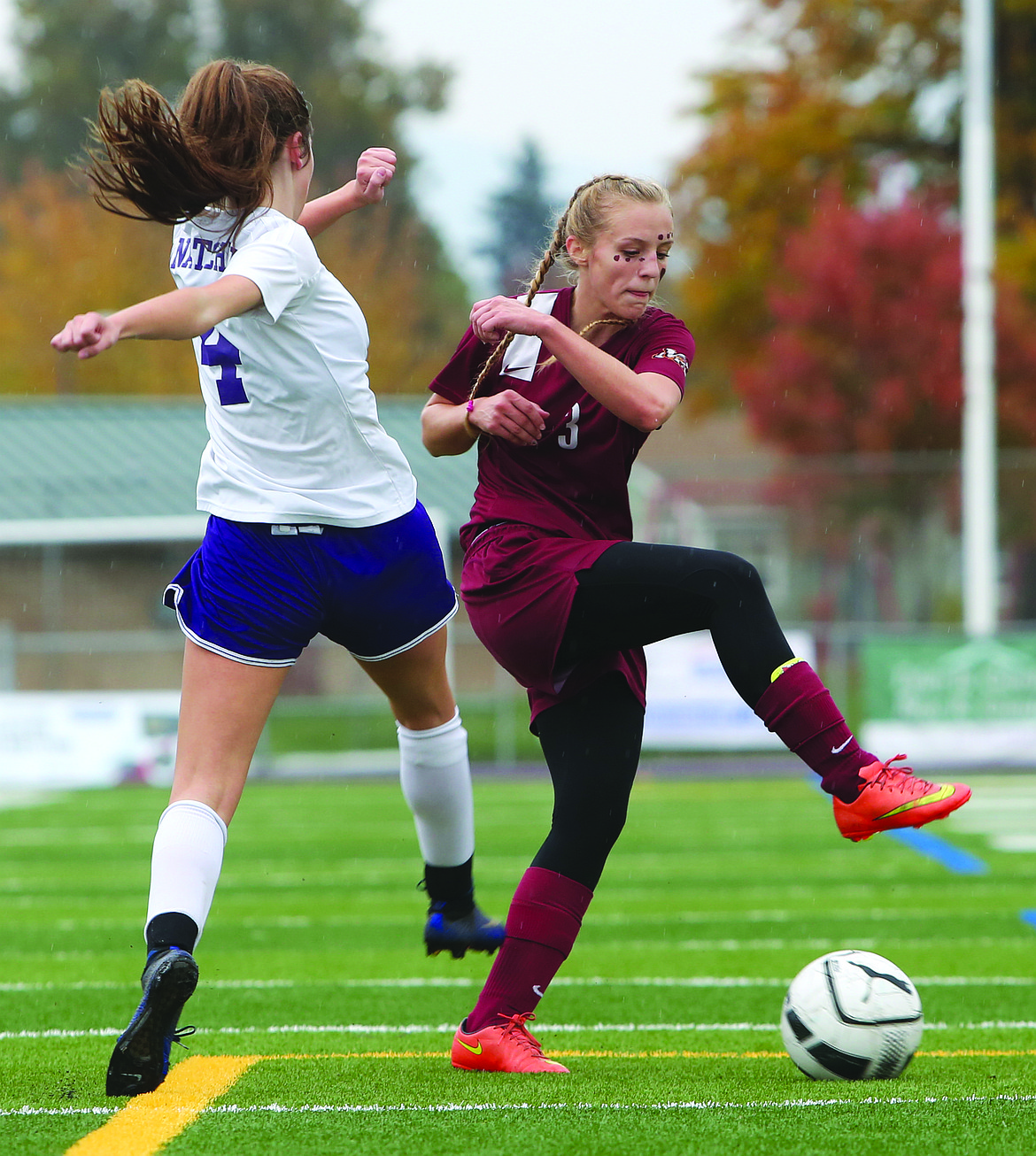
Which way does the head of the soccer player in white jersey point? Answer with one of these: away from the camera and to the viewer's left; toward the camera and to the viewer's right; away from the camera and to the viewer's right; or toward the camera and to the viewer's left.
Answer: away from the camera and to the viewer's right

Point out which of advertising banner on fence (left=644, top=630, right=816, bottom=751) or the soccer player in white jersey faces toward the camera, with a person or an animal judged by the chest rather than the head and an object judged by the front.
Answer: the advertising banner on fence

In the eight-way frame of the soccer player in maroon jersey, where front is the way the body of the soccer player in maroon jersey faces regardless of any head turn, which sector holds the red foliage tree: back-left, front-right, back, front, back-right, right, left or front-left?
back-left

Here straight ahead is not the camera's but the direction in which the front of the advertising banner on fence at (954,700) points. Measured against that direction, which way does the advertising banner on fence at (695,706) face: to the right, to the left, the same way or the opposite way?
the same way

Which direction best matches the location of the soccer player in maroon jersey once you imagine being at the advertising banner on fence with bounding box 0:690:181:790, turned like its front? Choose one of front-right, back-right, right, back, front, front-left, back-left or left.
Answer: front

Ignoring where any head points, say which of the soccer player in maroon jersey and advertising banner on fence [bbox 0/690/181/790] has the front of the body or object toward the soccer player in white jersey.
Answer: the advertising banner on fence

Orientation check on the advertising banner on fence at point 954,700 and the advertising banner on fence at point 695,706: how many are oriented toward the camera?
2

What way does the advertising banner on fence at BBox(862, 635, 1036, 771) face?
toward the camera

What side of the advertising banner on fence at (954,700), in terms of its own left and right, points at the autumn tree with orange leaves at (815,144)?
back

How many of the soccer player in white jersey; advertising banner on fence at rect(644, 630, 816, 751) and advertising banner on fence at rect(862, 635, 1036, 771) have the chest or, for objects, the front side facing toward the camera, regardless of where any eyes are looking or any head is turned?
2

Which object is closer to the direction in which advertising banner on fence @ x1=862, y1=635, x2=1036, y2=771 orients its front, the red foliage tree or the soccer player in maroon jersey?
the soccer player in maroon jersey

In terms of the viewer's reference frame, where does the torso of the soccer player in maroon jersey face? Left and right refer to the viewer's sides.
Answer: facing the viewer and to the right of the viewer

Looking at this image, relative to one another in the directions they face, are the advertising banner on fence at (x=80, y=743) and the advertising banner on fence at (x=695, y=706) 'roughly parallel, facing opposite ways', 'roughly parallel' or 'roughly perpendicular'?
roughly parallel

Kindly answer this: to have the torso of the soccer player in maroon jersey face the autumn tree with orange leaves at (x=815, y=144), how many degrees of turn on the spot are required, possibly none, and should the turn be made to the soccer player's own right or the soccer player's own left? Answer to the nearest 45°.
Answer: approximately 135° to the soccer player's own left

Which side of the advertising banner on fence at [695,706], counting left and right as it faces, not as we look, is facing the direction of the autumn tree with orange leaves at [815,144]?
back

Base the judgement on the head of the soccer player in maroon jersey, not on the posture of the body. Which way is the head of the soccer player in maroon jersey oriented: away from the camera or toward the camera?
toward the camera
